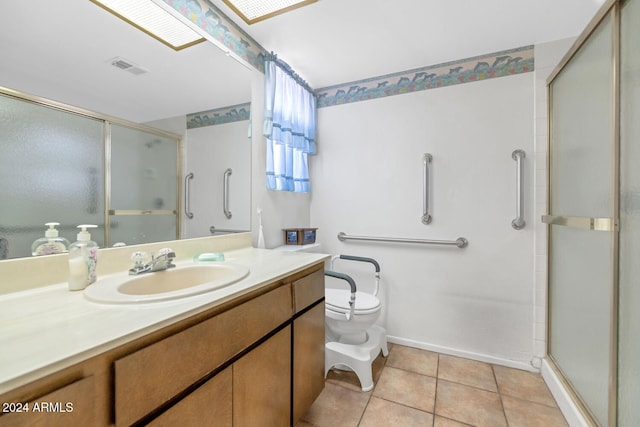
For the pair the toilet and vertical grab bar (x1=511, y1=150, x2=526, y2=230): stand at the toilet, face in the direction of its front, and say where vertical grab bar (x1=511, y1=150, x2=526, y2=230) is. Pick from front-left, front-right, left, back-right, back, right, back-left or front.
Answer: front-left

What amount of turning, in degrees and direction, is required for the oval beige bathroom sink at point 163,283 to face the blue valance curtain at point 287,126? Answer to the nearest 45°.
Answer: approximately 90° to its left

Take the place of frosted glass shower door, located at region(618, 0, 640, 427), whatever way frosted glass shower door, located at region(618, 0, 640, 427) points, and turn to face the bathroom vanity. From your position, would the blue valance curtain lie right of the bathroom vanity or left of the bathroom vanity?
right

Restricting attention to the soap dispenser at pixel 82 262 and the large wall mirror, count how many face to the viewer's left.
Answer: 0

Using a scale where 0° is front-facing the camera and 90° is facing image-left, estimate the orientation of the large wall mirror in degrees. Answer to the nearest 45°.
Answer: approximately 315°

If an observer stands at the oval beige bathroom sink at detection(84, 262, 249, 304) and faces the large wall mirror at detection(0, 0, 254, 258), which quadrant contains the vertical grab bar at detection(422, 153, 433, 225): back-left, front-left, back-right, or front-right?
back-right

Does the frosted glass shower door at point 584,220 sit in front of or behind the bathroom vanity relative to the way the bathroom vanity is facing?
in front

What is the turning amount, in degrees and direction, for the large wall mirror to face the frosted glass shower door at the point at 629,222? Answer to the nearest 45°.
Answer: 0° — it already faces it

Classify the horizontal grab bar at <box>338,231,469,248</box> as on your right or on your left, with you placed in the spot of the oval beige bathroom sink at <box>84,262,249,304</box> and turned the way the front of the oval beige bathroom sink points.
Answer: on your left
